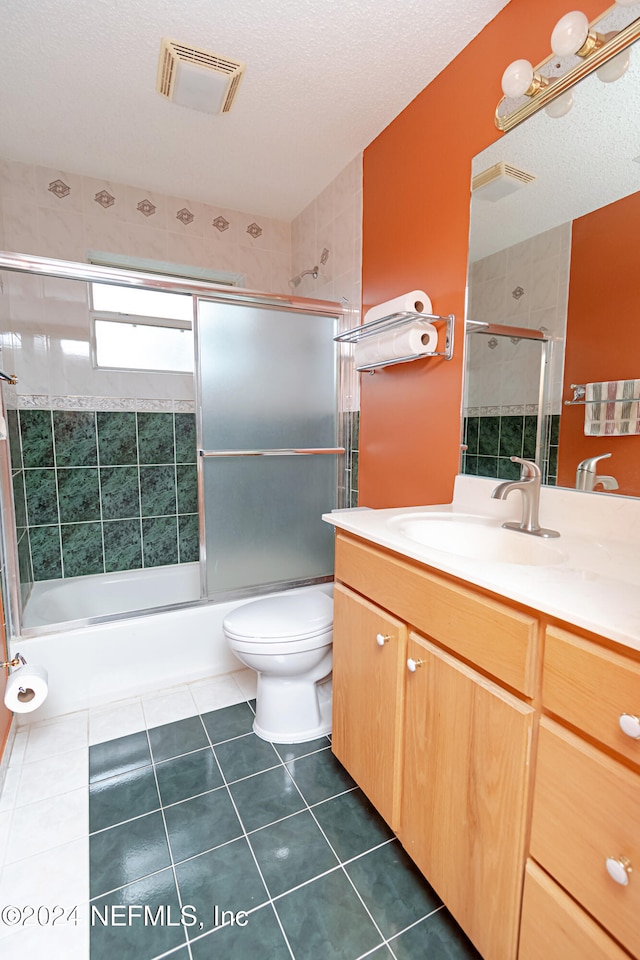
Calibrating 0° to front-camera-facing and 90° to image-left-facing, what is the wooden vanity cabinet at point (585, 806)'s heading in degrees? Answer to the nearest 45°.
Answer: approximately 45°

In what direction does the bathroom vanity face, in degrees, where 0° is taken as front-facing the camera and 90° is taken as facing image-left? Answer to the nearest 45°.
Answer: approximately 45°

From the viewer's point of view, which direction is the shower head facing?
to the viewer's left

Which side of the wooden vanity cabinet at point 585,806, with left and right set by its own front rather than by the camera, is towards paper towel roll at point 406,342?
right
